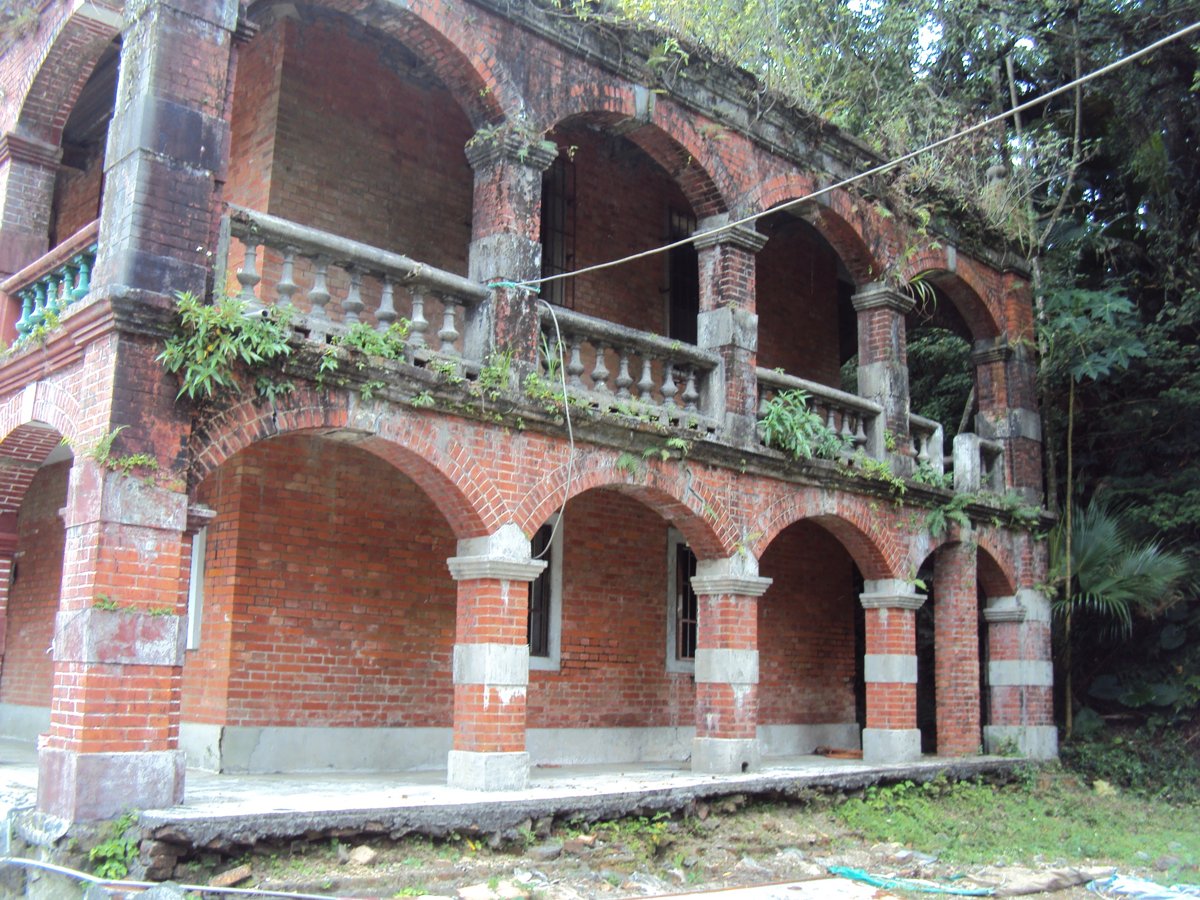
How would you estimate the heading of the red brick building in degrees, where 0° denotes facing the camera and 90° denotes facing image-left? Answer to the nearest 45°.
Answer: approximately 315°
